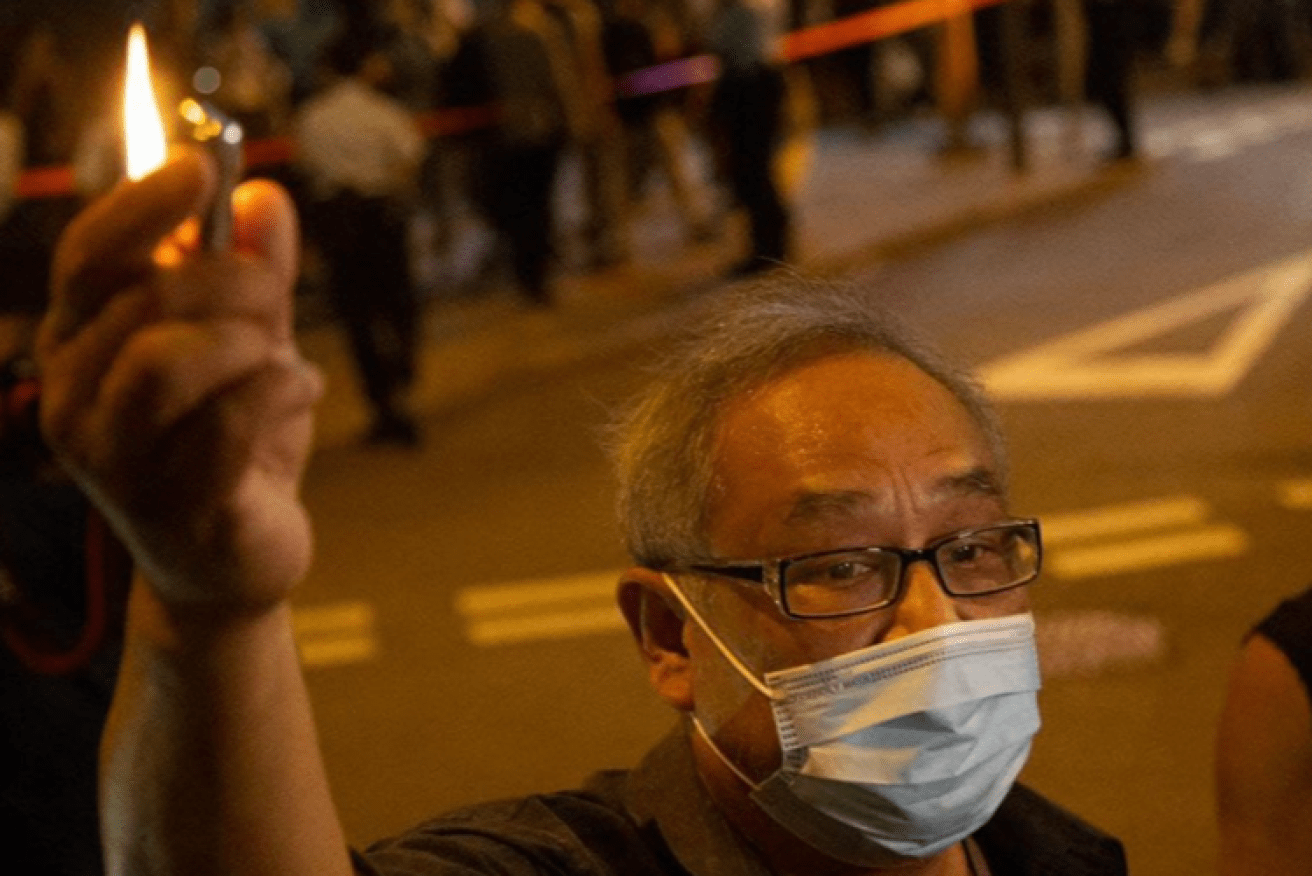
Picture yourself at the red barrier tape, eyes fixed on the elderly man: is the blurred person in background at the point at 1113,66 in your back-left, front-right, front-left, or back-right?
back-left

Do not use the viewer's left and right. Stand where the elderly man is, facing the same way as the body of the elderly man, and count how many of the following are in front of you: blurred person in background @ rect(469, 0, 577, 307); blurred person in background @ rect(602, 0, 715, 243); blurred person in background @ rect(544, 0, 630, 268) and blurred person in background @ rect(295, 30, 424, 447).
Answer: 0

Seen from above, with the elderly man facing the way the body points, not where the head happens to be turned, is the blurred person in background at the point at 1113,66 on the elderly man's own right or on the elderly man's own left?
on the elderly man's own left

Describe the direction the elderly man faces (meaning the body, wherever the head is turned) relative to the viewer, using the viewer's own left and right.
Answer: facing the viewer and to the right of the viewer

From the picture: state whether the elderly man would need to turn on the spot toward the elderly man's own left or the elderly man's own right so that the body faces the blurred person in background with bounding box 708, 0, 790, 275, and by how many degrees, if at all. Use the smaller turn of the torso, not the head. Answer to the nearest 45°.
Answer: approximately 135° to the elderly man's own left

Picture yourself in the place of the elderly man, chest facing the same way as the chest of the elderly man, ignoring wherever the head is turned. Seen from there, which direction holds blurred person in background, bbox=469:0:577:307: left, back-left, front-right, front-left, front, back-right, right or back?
back-left
